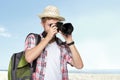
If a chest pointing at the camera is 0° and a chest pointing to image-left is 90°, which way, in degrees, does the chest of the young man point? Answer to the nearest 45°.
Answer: approximately 315°
